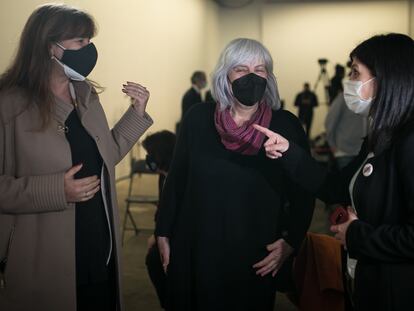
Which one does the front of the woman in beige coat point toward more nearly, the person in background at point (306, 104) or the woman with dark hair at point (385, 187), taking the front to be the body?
the woman with dark hair

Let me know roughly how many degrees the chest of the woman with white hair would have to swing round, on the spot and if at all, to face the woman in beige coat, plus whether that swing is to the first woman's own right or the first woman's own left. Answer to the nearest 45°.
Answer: approximately 45° to the first woman's own right

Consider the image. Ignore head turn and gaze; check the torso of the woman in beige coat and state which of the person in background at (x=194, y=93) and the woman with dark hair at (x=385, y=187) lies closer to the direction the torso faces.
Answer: the woman with dark hair

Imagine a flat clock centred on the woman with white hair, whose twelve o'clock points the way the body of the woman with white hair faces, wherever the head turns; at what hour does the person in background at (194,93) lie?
The person in background is roughly at 6 o'clock from the woman with white hair.

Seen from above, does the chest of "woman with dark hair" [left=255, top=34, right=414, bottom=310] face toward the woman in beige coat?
yes

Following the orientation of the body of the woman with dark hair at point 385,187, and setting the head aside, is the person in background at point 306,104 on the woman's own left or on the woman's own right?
on the woman's own right

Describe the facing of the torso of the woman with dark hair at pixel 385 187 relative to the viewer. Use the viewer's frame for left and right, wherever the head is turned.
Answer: facing to the left of the viewer

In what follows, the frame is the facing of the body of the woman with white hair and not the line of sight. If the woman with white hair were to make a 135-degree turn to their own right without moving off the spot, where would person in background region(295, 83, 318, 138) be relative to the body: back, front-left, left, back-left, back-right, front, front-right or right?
front-right

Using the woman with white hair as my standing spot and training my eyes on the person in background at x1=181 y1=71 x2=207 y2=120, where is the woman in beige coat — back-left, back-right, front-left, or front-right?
back-left

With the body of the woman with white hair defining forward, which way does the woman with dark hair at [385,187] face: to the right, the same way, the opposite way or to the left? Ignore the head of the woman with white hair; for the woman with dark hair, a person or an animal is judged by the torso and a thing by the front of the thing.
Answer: to the right

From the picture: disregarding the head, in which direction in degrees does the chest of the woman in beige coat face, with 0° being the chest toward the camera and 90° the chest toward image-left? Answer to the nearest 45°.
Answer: approximately 315°

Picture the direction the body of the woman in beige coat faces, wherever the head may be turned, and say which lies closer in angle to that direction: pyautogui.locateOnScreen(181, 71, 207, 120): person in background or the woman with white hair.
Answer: the woman with white hair

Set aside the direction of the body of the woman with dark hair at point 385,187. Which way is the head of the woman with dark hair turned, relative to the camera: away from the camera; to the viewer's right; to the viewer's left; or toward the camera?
to the viewer's left

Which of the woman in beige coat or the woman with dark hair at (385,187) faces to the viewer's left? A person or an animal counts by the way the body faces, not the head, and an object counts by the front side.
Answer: the woman with dark hair

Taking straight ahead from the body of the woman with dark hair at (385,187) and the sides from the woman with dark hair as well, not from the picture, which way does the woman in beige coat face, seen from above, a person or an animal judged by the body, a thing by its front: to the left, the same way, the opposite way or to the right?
the opposite way

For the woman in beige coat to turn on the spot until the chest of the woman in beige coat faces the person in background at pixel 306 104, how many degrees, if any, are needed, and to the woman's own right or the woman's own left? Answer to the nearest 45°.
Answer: approximately 90° to the woman's own left
